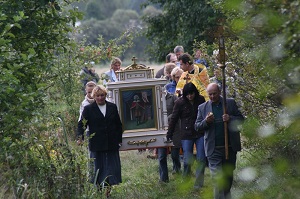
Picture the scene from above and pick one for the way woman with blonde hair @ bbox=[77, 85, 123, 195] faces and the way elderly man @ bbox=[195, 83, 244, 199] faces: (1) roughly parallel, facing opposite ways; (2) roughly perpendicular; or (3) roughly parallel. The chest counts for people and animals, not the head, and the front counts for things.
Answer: roughly parallel

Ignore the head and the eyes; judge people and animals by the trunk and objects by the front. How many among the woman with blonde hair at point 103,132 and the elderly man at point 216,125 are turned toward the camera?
2

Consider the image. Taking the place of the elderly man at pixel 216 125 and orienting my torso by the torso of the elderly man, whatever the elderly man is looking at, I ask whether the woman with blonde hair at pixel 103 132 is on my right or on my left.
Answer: on my right

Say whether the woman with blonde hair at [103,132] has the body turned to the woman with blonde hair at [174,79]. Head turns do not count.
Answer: no

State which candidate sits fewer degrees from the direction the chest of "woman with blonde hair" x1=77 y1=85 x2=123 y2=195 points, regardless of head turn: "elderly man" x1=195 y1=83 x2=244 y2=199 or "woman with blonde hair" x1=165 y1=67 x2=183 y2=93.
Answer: the elderly man

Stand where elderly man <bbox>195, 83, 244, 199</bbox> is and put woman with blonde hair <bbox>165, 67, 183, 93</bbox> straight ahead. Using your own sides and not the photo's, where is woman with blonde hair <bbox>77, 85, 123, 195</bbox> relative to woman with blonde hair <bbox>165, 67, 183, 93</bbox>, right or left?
left

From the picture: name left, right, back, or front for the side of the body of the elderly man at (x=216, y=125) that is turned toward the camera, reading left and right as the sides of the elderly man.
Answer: front

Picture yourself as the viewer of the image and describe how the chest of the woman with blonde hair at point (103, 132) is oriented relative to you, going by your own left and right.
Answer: facing the viewer

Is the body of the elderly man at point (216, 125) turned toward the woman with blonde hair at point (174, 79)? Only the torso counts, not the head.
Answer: no
